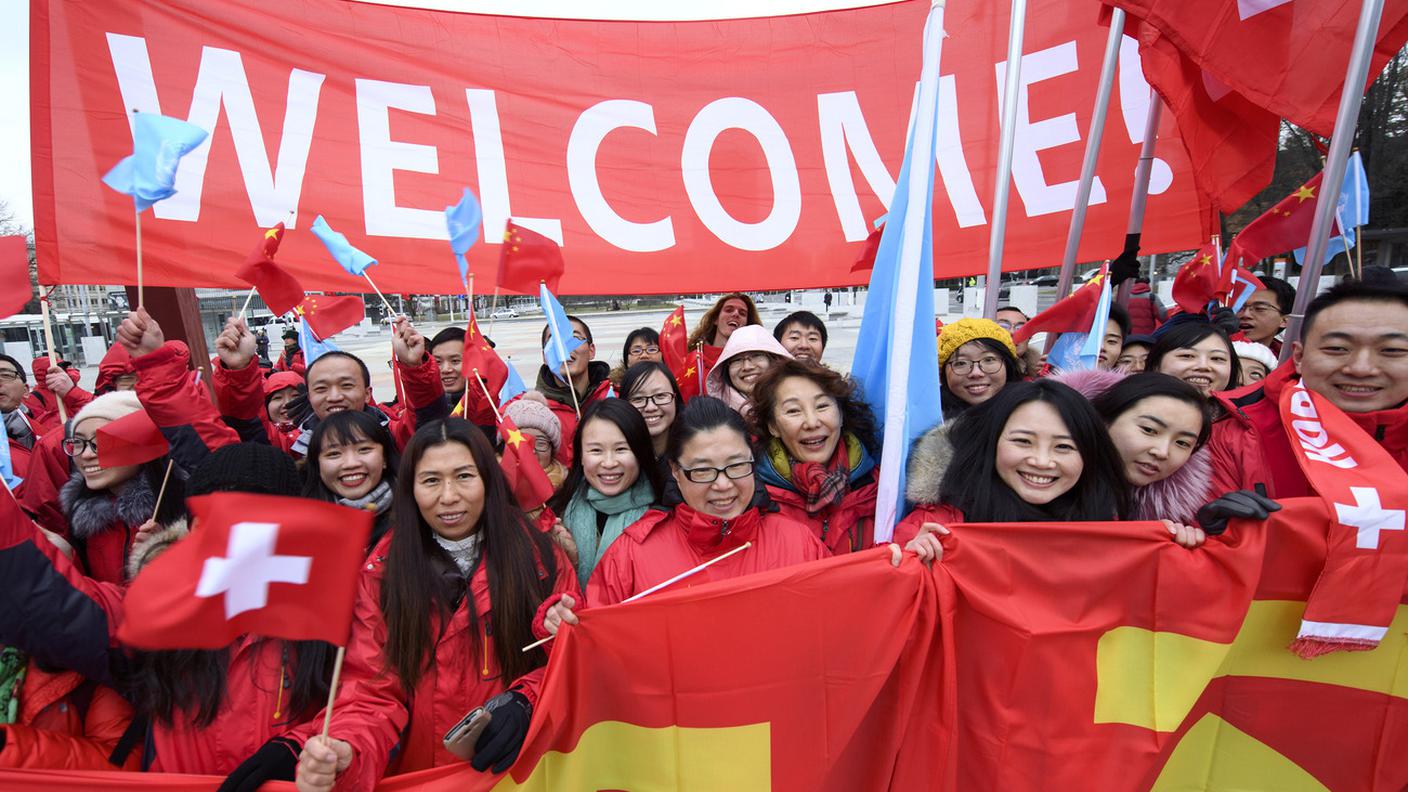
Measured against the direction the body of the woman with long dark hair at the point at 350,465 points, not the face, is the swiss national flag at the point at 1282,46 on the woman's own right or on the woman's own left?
on the woman's own left

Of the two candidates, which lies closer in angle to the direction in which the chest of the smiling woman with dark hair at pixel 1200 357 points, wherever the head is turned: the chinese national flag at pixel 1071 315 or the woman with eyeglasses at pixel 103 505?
the woman with eyeglasses

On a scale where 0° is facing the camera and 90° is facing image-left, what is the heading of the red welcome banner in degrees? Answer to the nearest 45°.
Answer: approximately 0°

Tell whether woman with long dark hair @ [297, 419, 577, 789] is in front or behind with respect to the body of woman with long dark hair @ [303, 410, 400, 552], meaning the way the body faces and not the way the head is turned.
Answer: in front

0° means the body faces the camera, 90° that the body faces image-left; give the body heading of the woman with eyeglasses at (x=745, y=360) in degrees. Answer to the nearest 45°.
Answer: approximately 0°

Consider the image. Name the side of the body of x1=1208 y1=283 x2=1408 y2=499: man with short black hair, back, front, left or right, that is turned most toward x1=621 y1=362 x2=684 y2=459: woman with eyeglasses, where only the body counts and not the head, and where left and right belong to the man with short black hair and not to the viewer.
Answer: right
